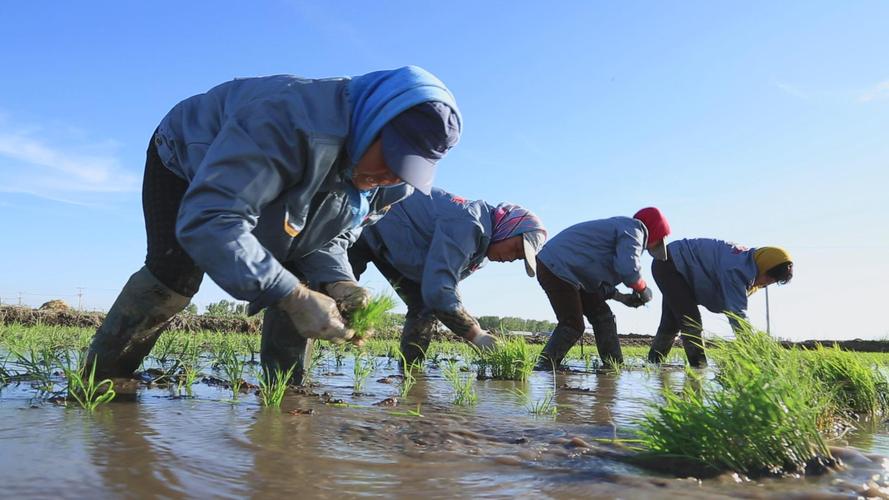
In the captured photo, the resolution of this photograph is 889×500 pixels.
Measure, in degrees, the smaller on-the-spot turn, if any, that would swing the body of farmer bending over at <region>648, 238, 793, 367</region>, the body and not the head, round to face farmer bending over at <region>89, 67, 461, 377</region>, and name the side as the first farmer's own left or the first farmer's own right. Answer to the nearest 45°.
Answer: approximately 90° to the first farmer's own right

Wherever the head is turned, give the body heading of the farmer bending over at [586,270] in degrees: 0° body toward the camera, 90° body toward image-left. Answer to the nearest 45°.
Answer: approximately 270°

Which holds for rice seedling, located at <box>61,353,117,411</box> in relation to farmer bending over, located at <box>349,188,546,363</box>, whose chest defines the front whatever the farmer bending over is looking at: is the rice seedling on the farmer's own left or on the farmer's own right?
on the farmer's own right

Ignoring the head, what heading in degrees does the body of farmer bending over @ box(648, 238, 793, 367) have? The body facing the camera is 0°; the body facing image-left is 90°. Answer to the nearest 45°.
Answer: approximately 270°

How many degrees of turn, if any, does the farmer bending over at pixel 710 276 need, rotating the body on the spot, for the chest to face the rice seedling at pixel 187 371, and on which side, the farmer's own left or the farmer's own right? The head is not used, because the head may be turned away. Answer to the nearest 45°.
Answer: approximately 135° to the farmer's own right

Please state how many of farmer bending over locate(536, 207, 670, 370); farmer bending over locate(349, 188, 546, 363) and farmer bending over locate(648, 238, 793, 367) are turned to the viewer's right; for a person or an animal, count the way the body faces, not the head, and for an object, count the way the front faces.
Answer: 3

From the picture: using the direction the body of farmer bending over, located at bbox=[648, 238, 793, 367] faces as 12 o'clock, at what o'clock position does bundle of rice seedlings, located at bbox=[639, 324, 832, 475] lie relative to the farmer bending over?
The bundle of rice seedlings is roughly at 3 o'clock from the farmer bending over.

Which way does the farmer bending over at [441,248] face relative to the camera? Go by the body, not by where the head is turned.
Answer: to the viewer's right

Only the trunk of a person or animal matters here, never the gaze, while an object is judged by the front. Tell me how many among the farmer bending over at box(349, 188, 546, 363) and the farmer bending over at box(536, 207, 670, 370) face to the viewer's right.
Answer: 2
